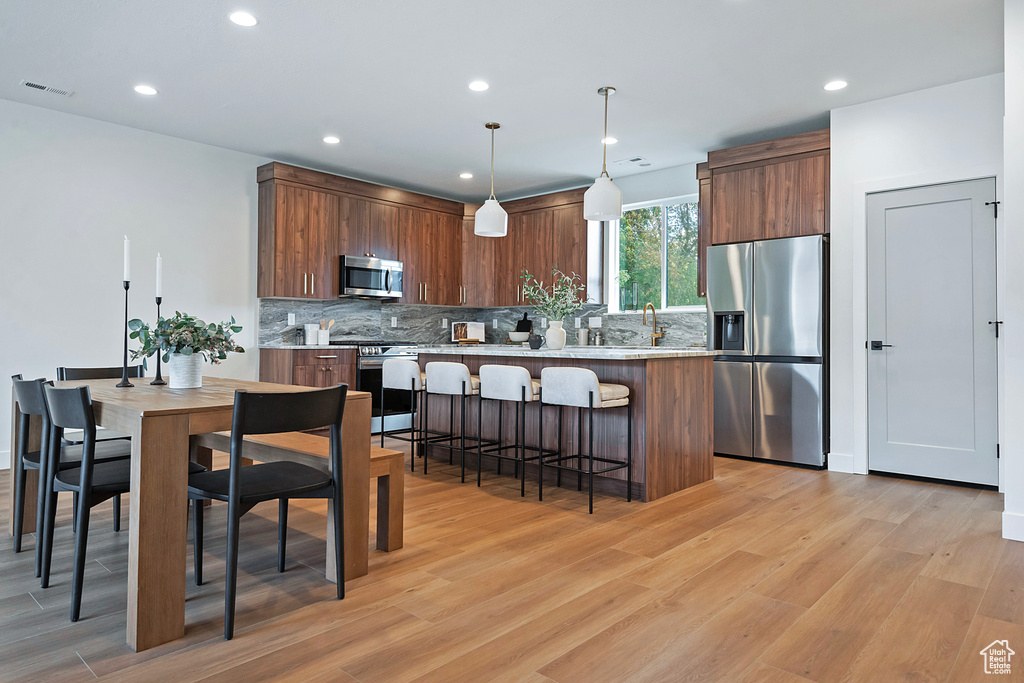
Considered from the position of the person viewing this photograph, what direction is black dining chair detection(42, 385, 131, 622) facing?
facing away from the viewer and to the right of the viewer

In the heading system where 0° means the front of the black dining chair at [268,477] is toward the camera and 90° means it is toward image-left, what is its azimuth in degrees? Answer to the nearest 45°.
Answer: approximately 135°

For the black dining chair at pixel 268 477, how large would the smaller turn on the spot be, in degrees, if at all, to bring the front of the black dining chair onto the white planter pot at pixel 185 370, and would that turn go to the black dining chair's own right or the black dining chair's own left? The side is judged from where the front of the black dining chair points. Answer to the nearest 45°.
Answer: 0° — it already faces it

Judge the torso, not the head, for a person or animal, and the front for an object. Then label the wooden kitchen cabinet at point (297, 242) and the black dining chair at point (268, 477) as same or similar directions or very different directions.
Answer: very different directions

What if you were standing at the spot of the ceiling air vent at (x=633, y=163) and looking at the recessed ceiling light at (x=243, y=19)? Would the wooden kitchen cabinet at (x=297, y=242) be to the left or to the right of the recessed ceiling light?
right

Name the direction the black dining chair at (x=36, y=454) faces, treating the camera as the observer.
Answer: facing away from the viewer and to the right of the viewer

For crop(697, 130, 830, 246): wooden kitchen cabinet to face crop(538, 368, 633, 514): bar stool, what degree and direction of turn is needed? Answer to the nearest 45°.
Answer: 0° — it already faces it
